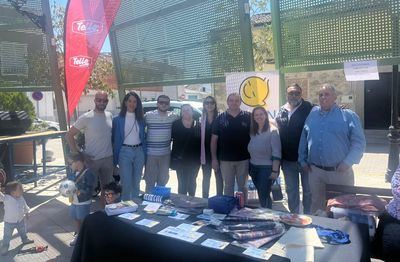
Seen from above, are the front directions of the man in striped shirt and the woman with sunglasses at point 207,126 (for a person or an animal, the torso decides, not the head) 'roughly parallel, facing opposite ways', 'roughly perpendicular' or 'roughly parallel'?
roughly parallel

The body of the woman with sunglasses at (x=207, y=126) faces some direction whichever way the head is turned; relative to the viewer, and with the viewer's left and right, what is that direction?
facing the viewer

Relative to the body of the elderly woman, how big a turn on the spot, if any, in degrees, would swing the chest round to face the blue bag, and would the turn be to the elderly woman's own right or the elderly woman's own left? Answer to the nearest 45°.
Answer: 0° — they already face it

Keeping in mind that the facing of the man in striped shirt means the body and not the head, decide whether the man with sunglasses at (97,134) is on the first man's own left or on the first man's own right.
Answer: on the first man's own right

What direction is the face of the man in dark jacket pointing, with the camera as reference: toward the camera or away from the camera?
toward the camera

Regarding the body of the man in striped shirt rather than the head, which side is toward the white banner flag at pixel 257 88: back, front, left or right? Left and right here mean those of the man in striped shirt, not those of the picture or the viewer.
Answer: left

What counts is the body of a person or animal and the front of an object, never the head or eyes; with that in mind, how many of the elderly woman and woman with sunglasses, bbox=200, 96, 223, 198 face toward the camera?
2

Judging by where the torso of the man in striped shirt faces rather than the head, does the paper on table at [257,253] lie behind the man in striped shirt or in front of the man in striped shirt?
in front

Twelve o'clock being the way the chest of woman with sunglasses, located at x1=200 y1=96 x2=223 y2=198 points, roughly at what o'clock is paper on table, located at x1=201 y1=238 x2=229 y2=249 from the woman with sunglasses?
The paper on table is roughly at 12 o'clock from the woman with sunglasses.

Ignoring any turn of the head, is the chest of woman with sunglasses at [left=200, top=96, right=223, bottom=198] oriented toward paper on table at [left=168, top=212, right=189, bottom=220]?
yes

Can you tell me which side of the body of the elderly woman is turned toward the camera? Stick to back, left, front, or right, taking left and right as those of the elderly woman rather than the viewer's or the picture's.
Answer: front

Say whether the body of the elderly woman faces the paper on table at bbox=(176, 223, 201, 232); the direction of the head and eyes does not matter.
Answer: yes

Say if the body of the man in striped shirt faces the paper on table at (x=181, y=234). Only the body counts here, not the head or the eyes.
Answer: yes

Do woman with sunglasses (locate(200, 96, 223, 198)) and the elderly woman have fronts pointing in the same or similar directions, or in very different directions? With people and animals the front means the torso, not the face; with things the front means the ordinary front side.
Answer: same or similar directions

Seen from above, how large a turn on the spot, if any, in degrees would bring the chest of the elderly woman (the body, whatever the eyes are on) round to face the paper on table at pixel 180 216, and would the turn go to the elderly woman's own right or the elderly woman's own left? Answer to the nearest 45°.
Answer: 0° — they already face it

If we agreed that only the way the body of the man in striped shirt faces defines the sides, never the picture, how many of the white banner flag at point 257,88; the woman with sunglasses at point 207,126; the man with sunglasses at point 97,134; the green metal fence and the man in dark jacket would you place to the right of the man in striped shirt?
1
